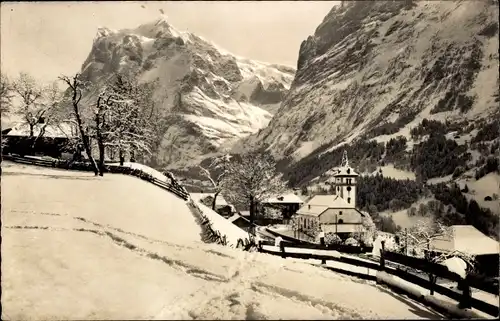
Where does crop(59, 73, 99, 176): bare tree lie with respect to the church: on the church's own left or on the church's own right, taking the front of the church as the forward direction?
on the church's own right

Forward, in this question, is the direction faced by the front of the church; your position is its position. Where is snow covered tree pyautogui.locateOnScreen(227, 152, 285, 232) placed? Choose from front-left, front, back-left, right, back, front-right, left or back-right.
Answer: right

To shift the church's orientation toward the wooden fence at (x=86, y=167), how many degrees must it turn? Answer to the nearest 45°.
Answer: approximately 90° to its right

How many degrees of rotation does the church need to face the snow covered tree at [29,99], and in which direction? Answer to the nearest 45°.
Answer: approximately 90° to its right

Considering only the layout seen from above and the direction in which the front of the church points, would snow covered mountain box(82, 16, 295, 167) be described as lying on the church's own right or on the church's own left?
on the church's own right

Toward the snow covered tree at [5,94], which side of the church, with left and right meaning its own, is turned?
right

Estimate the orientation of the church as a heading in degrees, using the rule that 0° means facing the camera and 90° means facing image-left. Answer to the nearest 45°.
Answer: approximately 315°

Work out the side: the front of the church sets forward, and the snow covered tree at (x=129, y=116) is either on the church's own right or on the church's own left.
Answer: on the church's own right
